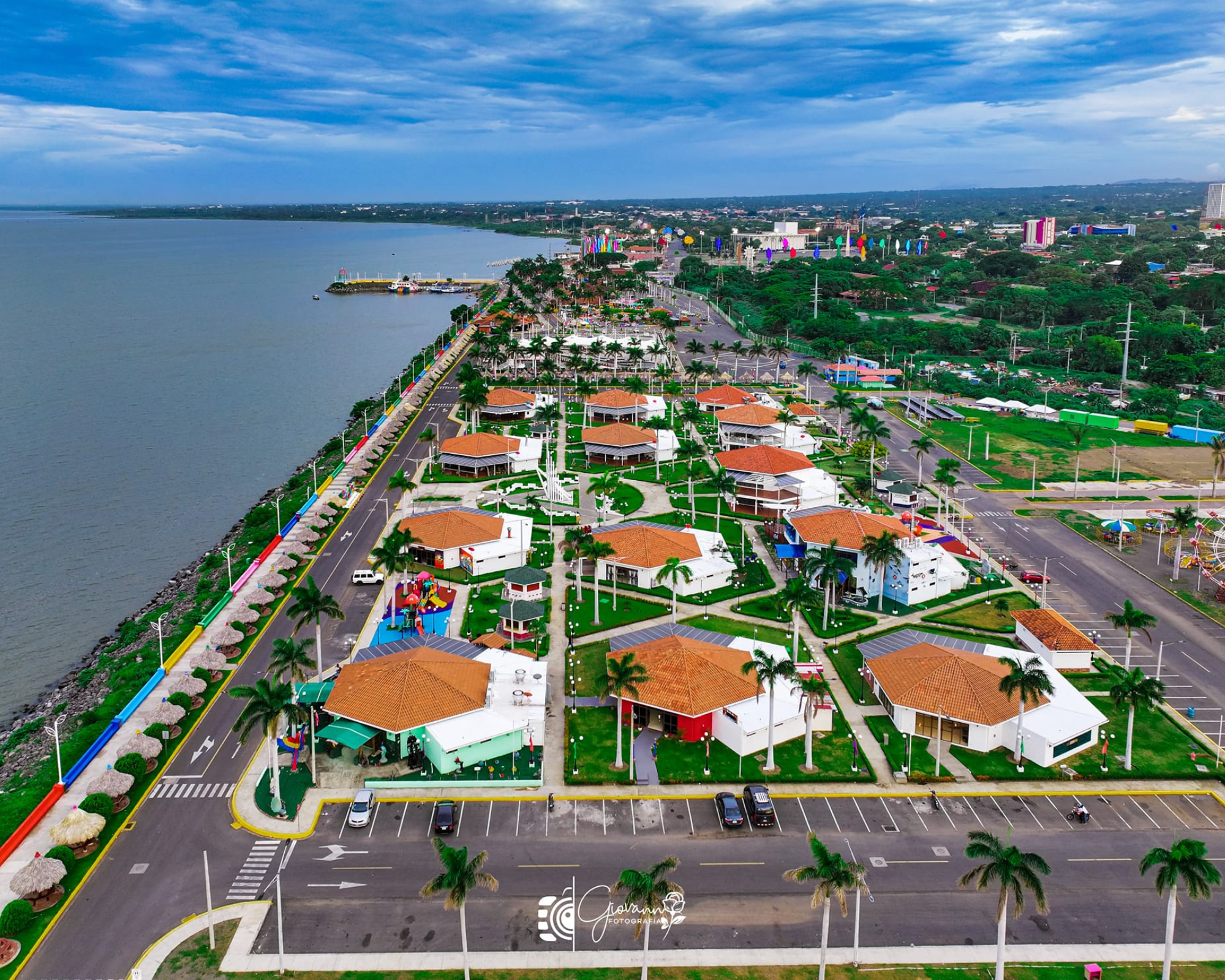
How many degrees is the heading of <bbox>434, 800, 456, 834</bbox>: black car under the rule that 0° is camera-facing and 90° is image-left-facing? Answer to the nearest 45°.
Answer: approximately 180°

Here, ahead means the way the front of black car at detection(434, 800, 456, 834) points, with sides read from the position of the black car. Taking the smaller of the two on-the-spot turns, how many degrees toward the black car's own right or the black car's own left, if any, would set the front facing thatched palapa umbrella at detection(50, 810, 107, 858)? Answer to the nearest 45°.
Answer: approximately 90° to the black car's own left

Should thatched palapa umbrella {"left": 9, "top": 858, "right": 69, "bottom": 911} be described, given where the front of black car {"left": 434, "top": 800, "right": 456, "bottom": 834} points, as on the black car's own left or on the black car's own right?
on the black car's own left

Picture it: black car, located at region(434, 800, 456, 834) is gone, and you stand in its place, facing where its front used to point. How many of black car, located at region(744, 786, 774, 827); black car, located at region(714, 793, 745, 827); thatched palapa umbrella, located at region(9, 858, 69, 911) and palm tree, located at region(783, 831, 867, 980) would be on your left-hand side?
1

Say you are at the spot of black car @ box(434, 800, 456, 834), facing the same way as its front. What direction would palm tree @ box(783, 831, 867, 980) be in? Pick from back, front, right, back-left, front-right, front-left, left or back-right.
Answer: back-right

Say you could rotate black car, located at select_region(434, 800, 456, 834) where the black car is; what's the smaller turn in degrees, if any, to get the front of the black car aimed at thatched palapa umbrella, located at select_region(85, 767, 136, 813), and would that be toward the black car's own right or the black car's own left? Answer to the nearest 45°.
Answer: approximately 90° to the black car's own left

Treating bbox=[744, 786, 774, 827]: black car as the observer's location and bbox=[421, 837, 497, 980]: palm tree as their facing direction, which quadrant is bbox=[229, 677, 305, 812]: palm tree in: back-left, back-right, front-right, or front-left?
front-right

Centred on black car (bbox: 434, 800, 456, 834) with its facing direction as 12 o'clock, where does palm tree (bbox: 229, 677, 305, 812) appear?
The palm tree is roughly at 10 o'clock from the black car.

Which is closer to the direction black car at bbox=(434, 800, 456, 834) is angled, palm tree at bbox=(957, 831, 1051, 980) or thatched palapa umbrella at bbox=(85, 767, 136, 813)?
the thatched palapa umbrella

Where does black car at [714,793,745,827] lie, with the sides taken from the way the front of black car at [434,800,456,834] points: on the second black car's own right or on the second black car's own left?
on the second black car's own right

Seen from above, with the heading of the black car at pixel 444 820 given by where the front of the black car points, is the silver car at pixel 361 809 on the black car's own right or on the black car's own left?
on the black car's own left

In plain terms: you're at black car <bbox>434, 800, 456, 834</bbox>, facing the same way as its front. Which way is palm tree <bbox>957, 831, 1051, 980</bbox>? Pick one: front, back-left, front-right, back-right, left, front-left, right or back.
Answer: back-right

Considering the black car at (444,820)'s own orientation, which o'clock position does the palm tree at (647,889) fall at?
The palm tree is roughly at 5 o'clock from the black car.

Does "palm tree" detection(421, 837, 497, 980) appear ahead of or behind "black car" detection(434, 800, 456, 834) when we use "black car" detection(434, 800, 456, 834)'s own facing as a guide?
behind
